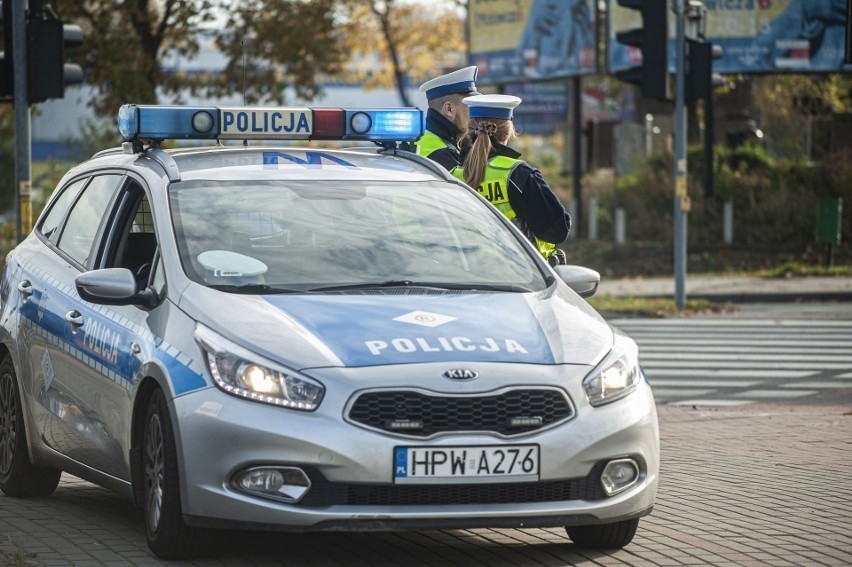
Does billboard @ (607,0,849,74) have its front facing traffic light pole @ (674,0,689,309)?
yes

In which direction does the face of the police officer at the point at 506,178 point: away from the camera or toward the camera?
away from the camera

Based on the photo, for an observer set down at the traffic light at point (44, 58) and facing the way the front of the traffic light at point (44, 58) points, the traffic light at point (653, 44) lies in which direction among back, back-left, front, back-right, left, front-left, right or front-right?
front-left

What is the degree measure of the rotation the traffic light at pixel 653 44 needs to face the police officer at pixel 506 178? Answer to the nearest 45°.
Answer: approximately 90° to its left

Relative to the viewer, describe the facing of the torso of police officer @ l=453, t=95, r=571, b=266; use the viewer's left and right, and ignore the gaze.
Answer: facing away from the viewer and to the right of the viewer

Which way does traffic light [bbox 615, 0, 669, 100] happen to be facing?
to the viewer's left

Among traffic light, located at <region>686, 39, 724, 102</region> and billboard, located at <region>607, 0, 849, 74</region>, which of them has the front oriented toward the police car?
the billboard

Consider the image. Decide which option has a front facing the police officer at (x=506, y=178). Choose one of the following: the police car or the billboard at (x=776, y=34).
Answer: the billboard

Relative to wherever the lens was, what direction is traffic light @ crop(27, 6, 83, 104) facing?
facing to the right of the viewer

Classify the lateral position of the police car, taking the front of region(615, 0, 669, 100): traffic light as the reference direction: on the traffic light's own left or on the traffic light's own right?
on the traffic light's own left
